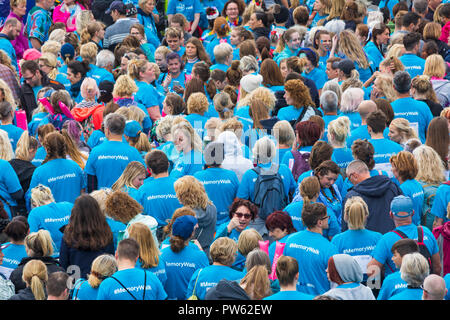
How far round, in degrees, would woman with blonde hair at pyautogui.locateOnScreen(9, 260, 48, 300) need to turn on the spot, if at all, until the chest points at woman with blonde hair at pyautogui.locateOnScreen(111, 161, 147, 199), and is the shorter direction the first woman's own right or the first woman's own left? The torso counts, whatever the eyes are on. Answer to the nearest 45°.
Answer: approximately 45° to the first woman's own right

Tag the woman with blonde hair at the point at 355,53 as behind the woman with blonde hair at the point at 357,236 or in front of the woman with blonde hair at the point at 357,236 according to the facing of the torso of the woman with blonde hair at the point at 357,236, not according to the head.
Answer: in front

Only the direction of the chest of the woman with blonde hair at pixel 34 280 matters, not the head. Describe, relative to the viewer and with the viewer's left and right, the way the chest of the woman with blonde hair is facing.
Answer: facing away from the viewer

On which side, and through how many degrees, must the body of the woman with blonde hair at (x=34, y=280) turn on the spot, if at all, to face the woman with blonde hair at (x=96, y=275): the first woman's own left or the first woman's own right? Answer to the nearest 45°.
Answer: approximately 135° to the first woman's own right

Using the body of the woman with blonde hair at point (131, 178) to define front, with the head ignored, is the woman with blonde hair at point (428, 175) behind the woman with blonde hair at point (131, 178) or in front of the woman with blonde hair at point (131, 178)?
in front

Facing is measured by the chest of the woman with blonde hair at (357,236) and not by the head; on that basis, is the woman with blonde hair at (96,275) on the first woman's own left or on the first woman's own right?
on the first woman's own left

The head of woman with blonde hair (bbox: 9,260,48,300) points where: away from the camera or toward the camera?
away from the camera

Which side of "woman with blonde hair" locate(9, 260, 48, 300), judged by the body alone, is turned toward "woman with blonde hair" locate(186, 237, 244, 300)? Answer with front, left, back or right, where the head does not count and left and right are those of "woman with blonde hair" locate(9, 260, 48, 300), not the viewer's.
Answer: right

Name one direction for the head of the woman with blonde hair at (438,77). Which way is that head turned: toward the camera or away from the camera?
away from the camera

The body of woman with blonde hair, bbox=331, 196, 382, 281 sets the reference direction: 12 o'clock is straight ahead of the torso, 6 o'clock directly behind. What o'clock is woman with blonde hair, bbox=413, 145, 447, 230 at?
woman with blonde hair, bbox=413, 145, 447, 230 is roughly at 1 o'clock from woman with blonde hair, bbox=331, 196, 382, 281.

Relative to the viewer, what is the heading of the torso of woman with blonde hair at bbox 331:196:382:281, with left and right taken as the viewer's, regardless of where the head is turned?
facing away from the viewer

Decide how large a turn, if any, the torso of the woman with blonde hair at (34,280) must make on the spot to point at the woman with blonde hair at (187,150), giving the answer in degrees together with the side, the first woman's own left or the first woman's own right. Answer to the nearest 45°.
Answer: approximately 45° to the first woman's own right
